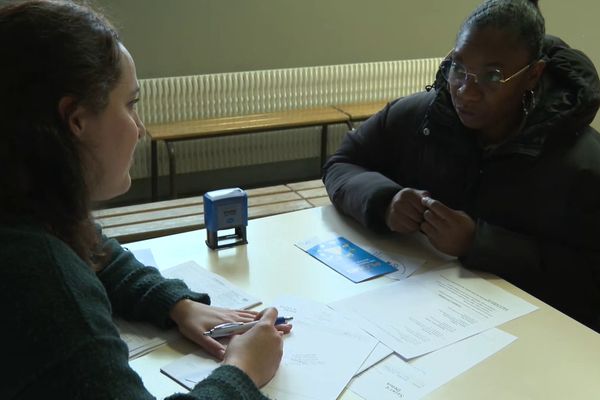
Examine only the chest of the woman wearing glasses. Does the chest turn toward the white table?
yes

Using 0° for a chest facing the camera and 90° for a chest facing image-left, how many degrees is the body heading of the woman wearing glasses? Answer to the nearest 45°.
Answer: approximately 45°

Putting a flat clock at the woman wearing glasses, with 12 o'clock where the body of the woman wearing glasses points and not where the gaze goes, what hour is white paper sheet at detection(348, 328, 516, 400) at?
The white paper sheet is roughly at 11 o'clock from the woman wearing glasses.

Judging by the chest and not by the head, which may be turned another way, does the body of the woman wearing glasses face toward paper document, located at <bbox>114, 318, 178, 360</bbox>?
yes

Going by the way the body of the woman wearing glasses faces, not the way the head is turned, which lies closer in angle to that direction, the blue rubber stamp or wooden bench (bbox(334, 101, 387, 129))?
the blue rubber stamp

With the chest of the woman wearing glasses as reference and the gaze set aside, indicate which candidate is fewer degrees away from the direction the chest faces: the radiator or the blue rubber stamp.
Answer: the blue rubber stamp

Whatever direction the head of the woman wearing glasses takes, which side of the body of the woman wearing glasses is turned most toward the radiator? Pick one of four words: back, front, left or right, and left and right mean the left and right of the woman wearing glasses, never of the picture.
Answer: right
